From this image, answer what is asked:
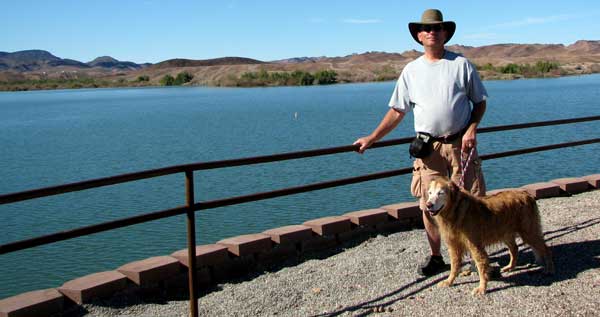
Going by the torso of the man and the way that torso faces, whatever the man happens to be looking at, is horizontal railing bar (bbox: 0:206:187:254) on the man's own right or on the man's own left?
on the man's own right

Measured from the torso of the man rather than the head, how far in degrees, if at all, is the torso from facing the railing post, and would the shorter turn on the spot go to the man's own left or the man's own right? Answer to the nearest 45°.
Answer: approximately 45° to the man's own right

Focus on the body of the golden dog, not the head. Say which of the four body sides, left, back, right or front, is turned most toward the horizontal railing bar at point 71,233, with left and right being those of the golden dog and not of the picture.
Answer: front

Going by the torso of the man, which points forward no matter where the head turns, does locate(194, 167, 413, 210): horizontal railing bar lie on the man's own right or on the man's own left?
on the man's own right

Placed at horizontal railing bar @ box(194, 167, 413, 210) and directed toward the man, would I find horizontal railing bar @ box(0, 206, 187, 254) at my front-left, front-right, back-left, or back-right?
back-right

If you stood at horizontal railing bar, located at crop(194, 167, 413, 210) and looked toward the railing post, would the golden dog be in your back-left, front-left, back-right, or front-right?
back-left

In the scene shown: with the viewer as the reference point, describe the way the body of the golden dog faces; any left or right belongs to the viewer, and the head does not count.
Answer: facing the viewer and to the left of the viewer

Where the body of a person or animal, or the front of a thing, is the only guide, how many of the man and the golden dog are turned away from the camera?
0

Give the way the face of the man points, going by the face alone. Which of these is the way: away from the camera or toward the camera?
toward the camera

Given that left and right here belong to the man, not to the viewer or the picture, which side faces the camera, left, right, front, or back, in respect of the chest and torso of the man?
front
